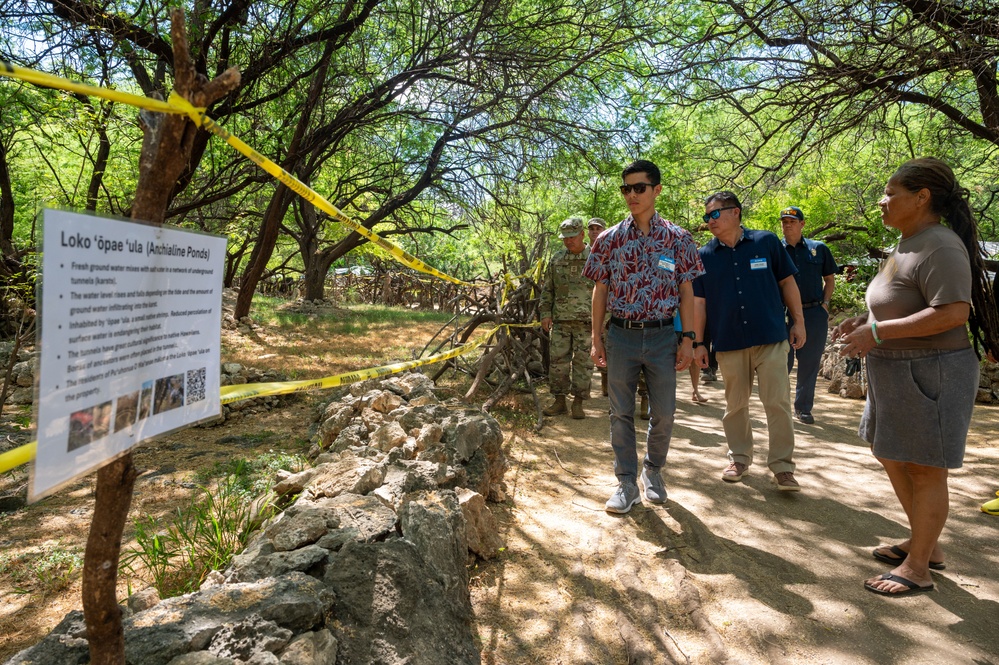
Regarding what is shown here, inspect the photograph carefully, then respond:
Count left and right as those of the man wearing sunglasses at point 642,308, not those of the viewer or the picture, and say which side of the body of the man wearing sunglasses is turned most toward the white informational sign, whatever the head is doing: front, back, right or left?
front

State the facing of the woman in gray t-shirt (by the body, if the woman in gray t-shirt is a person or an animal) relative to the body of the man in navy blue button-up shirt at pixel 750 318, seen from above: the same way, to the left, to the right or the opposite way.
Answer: to the right

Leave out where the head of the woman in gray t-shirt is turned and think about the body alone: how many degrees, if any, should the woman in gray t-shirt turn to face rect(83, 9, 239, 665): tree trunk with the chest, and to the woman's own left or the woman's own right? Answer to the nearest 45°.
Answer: approximately 45° to the woman's own left

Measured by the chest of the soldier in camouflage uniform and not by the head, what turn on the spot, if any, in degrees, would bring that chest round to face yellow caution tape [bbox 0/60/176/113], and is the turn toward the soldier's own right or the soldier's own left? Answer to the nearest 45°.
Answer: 0° — they already face it

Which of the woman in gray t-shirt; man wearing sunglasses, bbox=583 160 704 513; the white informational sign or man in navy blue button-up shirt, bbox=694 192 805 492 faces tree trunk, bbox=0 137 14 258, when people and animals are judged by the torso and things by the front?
the woman in gray t-shirt

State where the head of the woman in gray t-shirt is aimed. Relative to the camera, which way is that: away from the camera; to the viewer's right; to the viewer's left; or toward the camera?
to the viewer's left

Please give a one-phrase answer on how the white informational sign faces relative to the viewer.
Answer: facing the viewer and to the right of the viewer

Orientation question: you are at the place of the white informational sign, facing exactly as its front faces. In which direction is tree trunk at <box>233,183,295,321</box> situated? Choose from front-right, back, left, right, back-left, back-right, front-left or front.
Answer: back-left

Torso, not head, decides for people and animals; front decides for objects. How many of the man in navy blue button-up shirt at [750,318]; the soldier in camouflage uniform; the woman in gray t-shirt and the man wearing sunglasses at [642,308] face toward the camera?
3

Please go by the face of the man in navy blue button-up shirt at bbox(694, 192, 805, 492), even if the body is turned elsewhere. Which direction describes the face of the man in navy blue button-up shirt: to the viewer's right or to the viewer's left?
to the viewer's left

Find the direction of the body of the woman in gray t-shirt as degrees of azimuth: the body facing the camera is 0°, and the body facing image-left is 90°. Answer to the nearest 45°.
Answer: approximately 90°

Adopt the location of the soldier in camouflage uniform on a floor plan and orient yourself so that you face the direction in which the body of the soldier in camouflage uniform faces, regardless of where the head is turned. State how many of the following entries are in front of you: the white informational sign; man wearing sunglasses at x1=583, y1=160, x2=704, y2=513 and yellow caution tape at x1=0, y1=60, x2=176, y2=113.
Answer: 3
